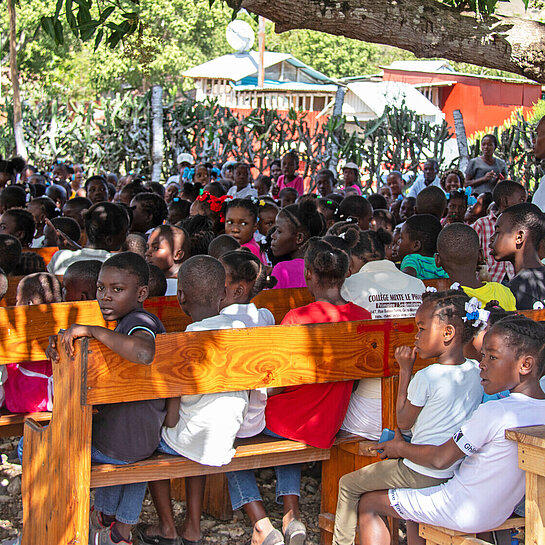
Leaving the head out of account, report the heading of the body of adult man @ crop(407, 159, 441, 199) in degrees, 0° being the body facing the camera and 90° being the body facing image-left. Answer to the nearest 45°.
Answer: approximately 45°

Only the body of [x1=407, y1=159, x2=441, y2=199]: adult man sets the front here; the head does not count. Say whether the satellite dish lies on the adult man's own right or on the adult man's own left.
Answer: on the adult man's own right

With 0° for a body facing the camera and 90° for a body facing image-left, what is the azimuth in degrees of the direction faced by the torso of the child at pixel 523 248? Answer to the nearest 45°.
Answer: approximately 90°

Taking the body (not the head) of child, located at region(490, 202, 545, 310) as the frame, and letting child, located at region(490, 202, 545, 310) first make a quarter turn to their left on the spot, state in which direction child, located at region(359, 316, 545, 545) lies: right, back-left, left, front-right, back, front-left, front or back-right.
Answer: front

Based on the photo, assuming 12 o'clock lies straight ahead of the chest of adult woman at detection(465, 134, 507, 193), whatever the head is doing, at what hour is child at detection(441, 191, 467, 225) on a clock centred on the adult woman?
The child is roughly at 12 o'clock from the adult woman.

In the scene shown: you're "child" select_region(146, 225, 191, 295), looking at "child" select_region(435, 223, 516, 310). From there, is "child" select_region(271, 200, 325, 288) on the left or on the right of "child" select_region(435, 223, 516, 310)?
left

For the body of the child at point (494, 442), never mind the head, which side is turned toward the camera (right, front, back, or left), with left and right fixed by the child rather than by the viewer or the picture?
left

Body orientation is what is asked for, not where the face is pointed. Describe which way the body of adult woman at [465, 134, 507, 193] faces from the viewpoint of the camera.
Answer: toward the camera

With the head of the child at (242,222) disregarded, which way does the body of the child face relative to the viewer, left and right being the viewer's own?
facing the viewer and to the left of the viewer

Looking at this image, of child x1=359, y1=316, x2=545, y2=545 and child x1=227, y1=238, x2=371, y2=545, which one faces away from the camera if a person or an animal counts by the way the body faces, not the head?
child x1=227, y1=238, x2=371, y2=545

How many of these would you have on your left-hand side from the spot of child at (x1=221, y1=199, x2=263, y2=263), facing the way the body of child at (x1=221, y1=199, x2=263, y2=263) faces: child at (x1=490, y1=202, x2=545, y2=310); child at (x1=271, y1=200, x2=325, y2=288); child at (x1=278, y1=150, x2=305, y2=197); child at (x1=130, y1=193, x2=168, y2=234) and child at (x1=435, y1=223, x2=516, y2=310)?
3
